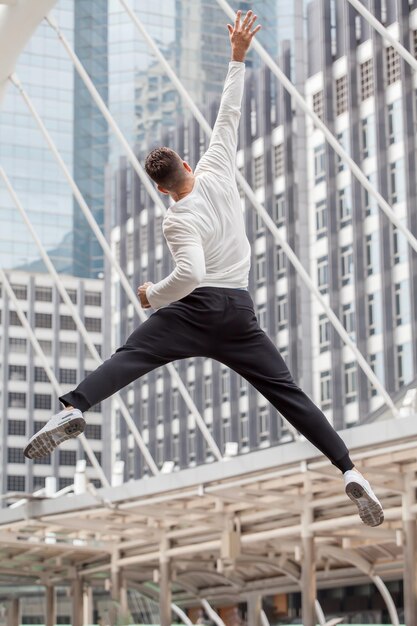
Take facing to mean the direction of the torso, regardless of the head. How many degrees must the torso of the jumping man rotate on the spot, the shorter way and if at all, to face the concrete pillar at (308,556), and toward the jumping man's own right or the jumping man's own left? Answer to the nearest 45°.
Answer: approximately 45° to the jumping man's own right

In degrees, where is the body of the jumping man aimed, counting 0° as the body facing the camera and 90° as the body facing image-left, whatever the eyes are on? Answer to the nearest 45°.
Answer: approximately 135°

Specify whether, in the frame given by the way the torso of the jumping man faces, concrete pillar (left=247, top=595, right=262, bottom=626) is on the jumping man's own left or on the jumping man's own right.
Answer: on the jumping man's own right
